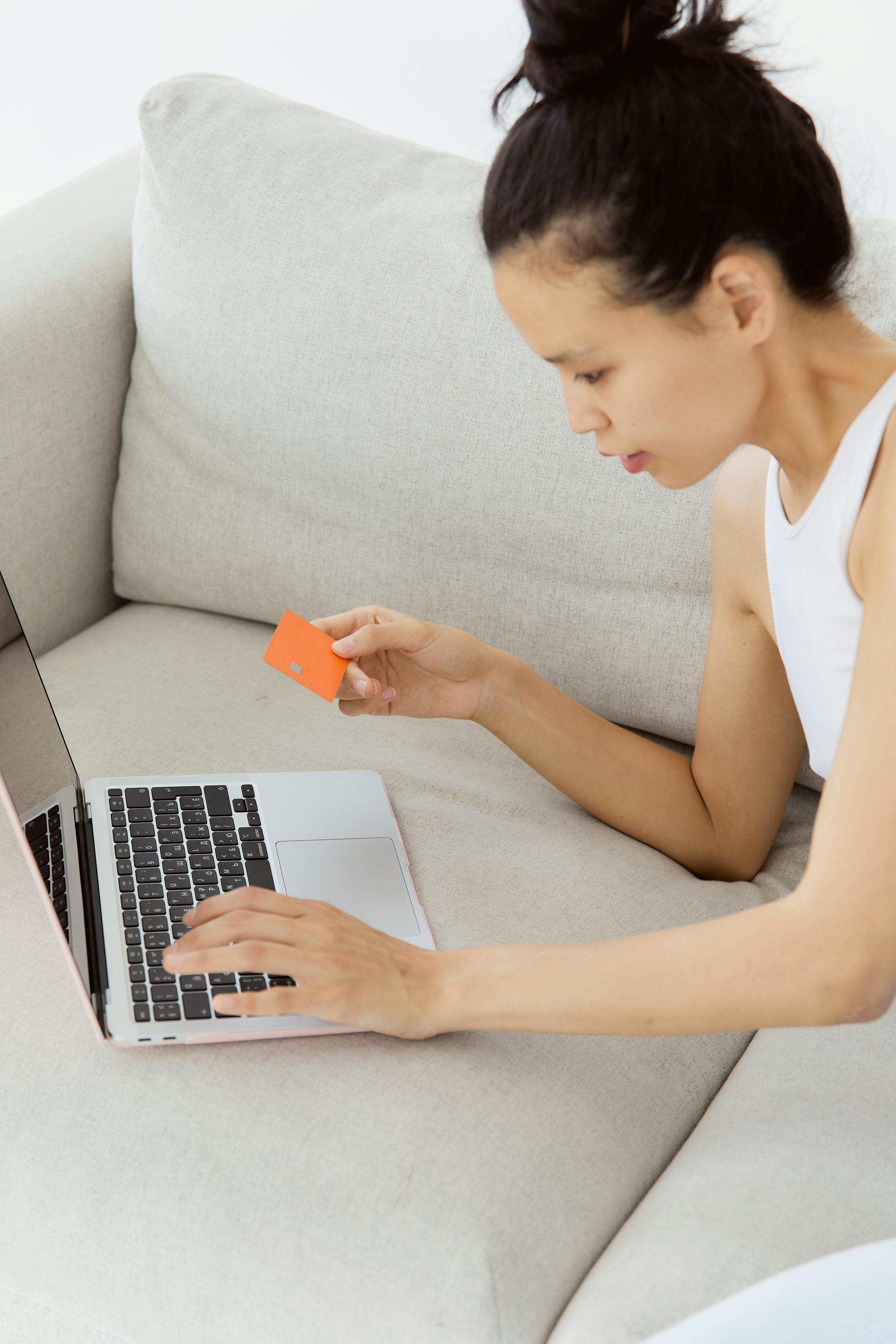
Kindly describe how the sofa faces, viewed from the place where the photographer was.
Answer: facing the viewer and to the left of the viewer

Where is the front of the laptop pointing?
to the viewer's right
